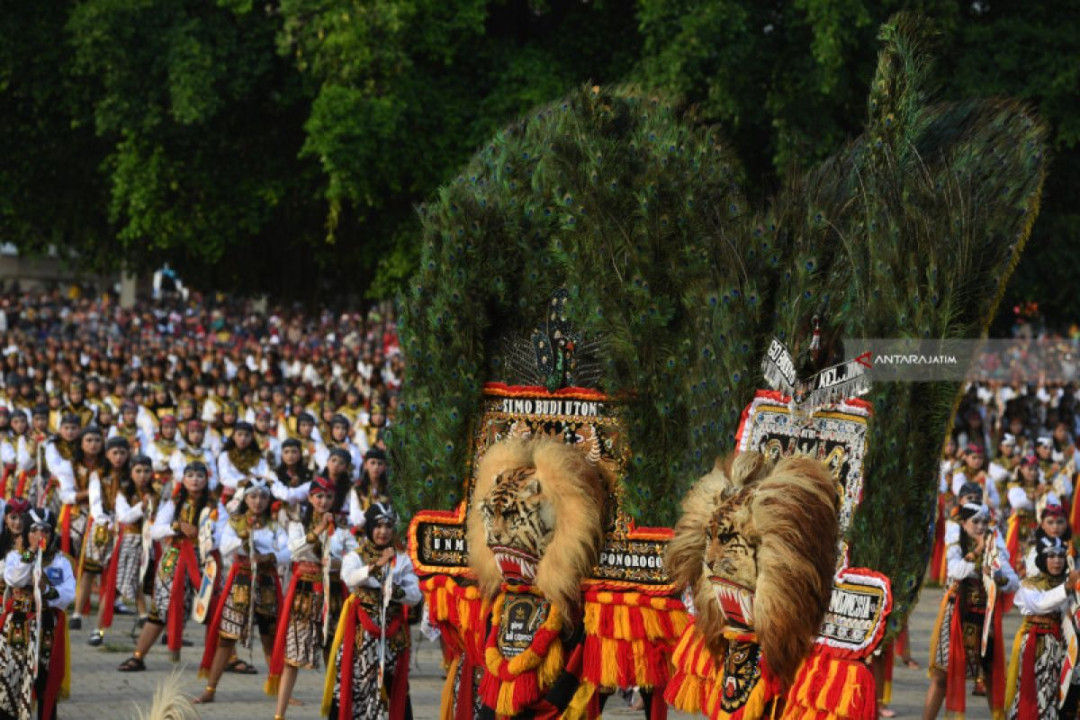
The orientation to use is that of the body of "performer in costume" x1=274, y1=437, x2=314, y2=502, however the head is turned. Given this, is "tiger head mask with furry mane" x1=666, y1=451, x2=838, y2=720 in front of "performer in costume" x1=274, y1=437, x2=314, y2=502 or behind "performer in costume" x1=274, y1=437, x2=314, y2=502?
in front

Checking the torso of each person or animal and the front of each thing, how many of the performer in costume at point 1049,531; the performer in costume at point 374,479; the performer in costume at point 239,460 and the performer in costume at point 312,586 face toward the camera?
4

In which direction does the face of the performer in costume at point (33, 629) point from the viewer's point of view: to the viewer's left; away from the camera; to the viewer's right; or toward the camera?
toward the camera

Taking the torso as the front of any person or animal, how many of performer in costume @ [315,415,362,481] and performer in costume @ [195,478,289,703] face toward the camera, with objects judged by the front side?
2

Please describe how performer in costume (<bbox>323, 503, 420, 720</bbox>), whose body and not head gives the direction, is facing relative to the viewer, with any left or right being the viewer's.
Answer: facing the viewer

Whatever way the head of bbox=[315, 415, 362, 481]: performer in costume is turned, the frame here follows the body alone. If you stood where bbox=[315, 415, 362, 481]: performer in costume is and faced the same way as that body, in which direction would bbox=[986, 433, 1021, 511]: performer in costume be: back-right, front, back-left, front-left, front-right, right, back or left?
left

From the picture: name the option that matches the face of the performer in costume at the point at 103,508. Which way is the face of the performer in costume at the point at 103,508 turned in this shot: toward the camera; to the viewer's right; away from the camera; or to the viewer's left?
toward the camera

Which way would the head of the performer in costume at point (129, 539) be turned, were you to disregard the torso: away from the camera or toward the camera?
toward the camera

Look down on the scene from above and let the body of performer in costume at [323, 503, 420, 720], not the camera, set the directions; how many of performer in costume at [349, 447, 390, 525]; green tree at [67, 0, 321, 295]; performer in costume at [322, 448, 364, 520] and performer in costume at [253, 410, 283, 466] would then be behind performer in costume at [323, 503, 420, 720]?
4

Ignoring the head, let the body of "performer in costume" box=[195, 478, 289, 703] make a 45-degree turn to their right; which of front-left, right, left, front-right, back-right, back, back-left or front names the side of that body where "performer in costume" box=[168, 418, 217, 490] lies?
back-right

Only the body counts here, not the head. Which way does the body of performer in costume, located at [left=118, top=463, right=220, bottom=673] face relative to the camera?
toward the camera

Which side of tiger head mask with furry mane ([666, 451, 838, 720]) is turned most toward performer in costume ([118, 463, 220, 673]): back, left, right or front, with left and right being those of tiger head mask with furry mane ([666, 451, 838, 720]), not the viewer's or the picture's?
right

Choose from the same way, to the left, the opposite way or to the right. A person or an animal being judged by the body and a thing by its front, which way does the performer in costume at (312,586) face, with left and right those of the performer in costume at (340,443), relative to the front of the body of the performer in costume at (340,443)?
the same way

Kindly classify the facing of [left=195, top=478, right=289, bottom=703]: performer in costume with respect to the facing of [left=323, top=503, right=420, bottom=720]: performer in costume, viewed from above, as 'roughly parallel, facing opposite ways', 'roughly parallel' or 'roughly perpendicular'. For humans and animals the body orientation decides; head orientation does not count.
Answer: roughly parallel

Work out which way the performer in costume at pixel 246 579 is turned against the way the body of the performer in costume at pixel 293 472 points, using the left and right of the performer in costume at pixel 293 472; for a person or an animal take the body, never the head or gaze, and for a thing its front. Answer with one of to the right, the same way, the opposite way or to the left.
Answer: the same way

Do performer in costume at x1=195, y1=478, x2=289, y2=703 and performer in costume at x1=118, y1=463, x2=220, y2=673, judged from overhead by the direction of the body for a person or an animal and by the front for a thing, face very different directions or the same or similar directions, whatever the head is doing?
same or similar directions

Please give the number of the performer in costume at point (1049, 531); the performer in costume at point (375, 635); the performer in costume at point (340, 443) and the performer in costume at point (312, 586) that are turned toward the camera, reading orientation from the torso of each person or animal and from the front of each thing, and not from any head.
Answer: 4

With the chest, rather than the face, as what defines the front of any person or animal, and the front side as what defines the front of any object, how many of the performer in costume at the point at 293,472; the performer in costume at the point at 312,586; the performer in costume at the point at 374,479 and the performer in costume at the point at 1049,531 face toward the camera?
4
